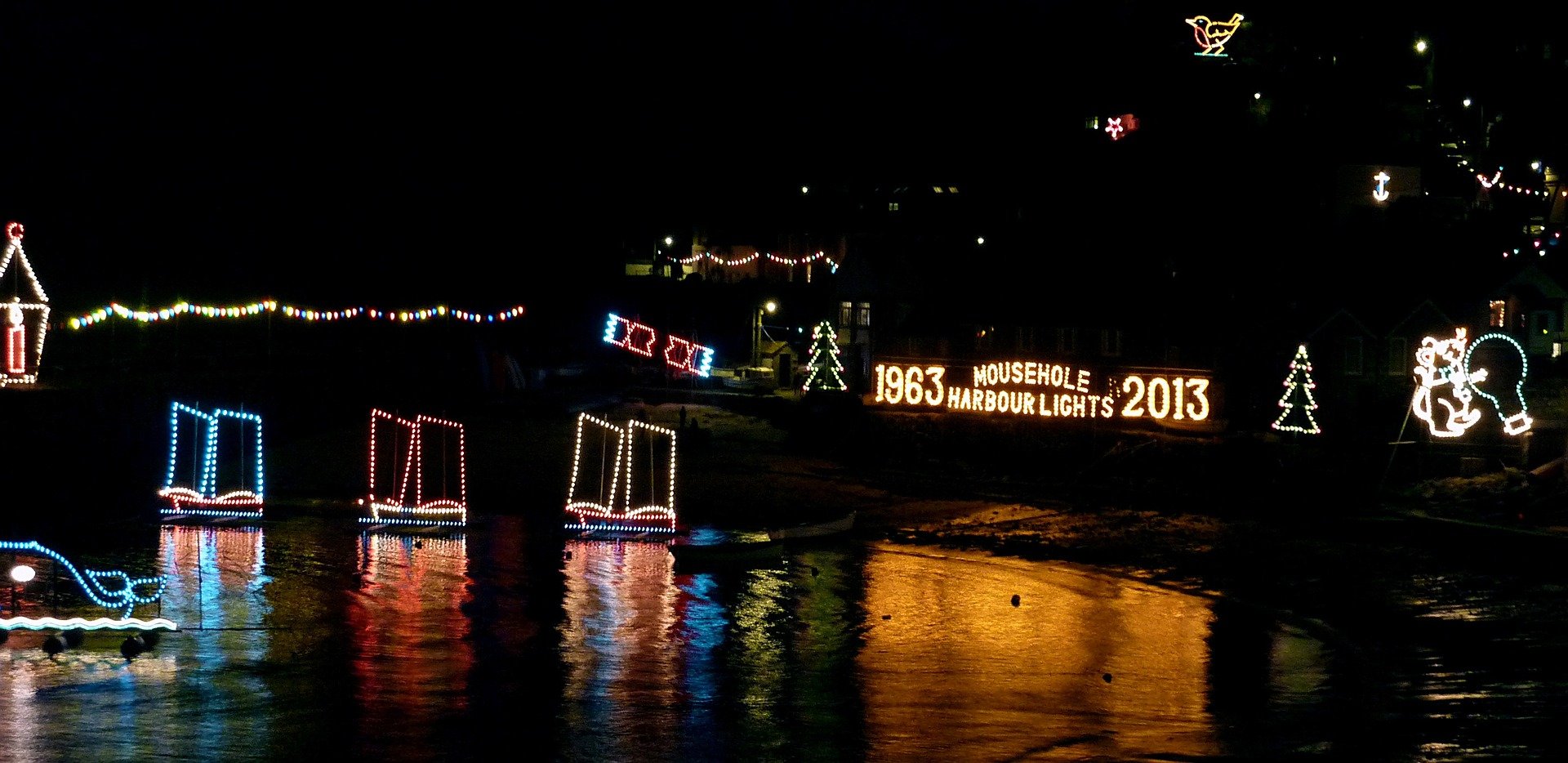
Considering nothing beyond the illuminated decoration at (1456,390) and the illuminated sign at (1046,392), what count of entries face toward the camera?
2

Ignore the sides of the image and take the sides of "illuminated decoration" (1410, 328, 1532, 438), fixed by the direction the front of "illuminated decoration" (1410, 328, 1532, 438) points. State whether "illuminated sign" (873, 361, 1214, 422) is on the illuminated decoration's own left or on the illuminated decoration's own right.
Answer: on the illuminated decoration's own right

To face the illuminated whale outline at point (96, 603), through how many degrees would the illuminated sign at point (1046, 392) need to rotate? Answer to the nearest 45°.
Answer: approximately 45° to its right

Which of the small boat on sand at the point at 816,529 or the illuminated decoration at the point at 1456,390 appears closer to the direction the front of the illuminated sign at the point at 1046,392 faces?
the small boat on sand

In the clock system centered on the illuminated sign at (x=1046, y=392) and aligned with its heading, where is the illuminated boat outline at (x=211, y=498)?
The illuminated boat outline is roughly at 2 o'clock from the illuminated sign.

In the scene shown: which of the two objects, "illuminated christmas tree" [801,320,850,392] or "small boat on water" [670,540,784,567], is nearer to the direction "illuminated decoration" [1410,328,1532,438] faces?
the small boat on water

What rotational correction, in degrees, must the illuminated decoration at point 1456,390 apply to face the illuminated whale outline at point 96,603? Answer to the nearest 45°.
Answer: approximately 45° to its right

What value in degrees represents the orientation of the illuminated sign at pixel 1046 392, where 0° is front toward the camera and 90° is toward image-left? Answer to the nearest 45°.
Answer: approximately 0°

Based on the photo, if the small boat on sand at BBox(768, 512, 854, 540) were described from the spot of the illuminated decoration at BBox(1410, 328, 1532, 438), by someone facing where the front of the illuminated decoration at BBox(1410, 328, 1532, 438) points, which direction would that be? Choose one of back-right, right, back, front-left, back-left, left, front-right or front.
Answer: front-right

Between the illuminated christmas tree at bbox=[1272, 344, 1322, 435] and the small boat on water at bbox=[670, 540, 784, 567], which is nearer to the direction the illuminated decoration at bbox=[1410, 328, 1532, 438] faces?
the small boat on water

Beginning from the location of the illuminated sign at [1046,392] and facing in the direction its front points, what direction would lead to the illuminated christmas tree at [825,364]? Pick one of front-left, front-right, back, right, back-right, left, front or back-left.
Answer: back-right
